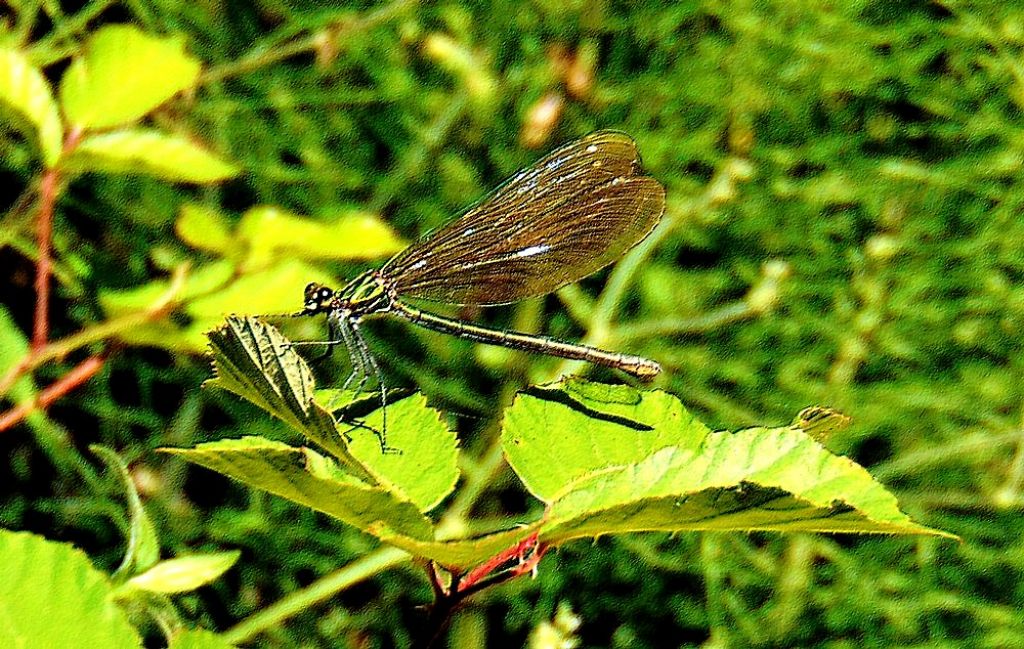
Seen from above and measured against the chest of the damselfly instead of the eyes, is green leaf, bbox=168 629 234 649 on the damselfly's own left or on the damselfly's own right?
on the damselfly's own left

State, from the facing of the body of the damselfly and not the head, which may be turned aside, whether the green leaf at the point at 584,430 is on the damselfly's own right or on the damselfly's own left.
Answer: on the damselfly's own left

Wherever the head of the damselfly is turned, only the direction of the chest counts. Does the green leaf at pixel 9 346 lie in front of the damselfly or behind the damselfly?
in front

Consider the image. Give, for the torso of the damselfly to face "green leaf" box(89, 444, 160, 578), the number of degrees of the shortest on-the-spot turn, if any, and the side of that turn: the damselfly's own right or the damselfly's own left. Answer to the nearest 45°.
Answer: approximately 45° to the damselfly's own left

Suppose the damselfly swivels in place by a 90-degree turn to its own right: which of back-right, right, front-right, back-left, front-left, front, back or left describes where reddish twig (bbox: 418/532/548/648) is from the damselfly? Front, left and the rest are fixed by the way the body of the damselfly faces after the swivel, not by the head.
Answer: back

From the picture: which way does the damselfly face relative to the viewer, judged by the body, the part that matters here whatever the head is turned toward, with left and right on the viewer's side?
facing to the left of the viewer
